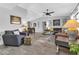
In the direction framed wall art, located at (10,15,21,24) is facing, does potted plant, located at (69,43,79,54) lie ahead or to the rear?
ahead

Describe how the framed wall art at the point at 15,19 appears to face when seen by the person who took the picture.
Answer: facing the viewer and to the right of the viewer
